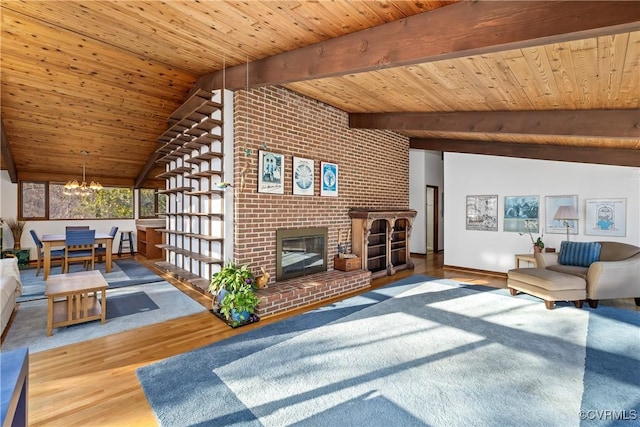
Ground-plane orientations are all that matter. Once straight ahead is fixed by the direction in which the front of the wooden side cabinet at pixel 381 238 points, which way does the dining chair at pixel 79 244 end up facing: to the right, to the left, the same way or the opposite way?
the opposite way

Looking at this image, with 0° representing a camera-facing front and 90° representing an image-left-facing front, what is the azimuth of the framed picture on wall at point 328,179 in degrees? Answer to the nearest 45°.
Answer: approximately 315°

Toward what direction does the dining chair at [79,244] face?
away from the camera

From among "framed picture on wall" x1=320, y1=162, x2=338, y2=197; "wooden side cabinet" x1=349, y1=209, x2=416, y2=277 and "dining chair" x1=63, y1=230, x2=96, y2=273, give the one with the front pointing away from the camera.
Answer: the dining chair

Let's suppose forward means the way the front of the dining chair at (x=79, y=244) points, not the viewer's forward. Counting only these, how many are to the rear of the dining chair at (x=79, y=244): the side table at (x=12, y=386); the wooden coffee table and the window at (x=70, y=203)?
2

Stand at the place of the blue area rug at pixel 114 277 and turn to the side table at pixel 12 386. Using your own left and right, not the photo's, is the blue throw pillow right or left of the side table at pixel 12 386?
left

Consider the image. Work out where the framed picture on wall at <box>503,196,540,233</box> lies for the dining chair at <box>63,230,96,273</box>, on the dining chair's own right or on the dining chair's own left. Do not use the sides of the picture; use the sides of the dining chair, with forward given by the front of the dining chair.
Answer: on the dining chair's own right

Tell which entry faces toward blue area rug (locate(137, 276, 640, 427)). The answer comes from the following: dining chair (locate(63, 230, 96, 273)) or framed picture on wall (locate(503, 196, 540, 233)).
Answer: the framed picture on wall

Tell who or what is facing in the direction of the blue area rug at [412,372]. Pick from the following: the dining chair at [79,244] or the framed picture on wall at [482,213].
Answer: the framed picture on wall

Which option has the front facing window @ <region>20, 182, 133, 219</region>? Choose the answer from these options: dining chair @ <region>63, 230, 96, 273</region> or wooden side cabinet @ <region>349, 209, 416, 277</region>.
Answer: the dining chair

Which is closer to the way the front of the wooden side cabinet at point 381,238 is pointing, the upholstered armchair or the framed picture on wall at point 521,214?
the upholstered armchair
